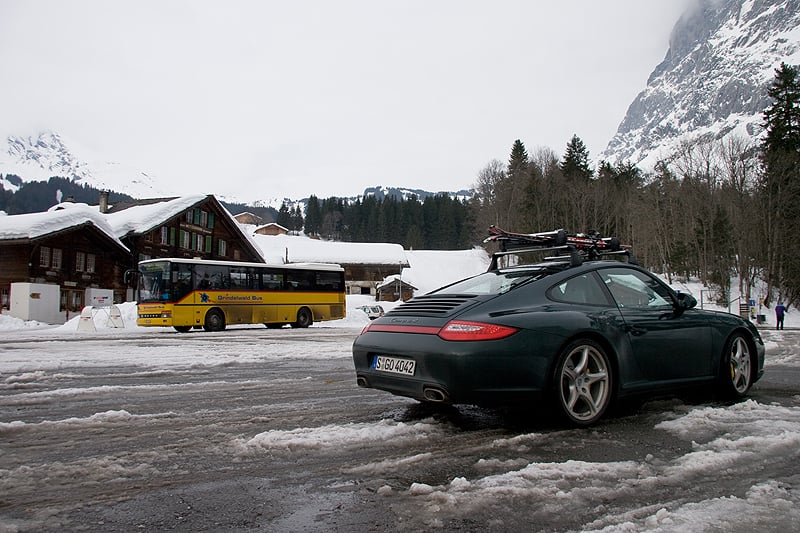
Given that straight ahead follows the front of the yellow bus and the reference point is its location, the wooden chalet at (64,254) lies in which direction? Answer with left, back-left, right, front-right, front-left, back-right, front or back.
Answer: right

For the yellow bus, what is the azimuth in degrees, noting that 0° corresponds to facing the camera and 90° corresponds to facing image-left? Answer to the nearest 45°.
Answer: approximately 45°

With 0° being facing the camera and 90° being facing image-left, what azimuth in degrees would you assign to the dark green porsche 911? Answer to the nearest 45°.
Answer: approximately 225°

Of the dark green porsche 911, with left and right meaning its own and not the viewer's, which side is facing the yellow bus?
left

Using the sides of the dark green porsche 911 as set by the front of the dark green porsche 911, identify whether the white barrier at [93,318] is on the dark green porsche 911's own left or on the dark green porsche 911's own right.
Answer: on the dark green porsche 911's own left

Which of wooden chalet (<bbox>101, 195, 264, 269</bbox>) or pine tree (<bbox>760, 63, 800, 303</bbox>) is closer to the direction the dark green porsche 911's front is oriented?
the pine tree

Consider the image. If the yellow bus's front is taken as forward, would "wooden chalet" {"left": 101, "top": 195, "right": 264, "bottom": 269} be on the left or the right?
on its right

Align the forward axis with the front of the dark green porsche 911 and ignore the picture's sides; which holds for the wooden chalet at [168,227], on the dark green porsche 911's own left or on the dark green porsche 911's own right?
on the dark green porsche 911's own left

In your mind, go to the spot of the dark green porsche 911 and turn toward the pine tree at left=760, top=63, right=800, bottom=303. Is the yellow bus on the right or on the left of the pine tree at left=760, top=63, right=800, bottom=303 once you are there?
left

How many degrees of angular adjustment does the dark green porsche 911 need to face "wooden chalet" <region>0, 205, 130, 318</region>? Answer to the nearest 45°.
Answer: approximately 90° to its left

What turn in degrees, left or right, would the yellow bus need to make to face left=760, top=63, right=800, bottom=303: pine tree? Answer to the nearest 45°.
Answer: approximately 135° to its left

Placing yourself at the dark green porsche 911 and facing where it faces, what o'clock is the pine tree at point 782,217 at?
The pine tree is roughly at 11 o'clock from the dark green porsche 911.
